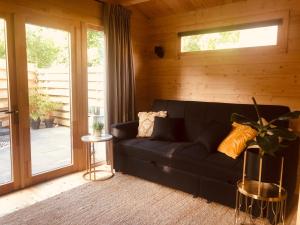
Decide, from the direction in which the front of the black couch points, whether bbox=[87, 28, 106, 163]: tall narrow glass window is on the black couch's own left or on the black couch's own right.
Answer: on the black couch's own right

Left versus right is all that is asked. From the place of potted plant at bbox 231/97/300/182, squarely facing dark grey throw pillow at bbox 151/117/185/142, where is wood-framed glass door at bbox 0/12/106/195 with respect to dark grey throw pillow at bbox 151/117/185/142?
left

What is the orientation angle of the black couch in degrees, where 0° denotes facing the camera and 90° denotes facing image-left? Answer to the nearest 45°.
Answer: approximately 45°

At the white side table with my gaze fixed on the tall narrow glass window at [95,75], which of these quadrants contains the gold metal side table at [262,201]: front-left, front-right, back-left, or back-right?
back-right

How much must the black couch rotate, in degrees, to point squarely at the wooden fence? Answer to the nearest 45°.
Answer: approximately 45° to its right

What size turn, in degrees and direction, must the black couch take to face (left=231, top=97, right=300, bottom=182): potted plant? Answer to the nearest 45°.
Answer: approximately 90° to its left

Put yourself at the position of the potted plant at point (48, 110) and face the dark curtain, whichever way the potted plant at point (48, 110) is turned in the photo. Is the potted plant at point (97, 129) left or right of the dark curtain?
right

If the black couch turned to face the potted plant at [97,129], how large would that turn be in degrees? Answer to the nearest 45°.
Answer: approximately 45° to its right

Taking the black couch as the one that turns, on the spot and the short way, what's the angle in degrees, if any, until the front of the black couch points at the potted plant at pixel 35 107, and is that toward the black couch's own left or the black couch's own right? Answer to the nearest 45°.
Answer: approximately 45° to the black couch's own right

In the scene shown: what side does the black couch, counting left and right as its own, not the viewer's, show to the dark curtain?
right

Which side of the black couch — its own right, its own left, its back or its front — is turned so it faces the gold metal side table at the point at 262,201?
left
